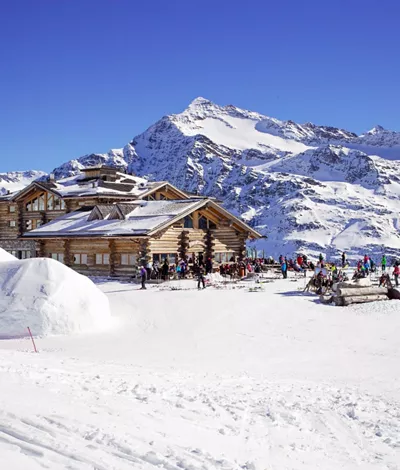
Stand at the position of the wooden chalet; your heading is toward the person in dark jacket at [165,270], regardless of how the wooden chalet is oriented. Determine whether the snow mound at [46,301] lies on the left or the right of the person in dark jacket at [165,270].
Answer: right

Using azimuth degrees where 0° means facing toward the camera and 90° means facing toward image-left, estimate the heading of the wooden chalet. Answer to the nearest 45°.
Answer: approximately 315°

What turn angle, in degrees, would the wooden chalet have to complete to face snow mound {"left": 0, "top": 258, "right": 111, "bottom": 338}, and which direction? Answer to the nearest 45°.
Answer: approximately 45° to its right

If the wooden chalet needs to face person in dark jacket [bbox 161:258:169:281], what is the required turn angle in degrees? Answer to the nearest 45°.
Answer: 0° — it already faces them

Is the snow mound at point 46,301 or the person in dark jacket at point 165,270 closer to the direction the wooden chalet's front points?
the person in dark jacket
